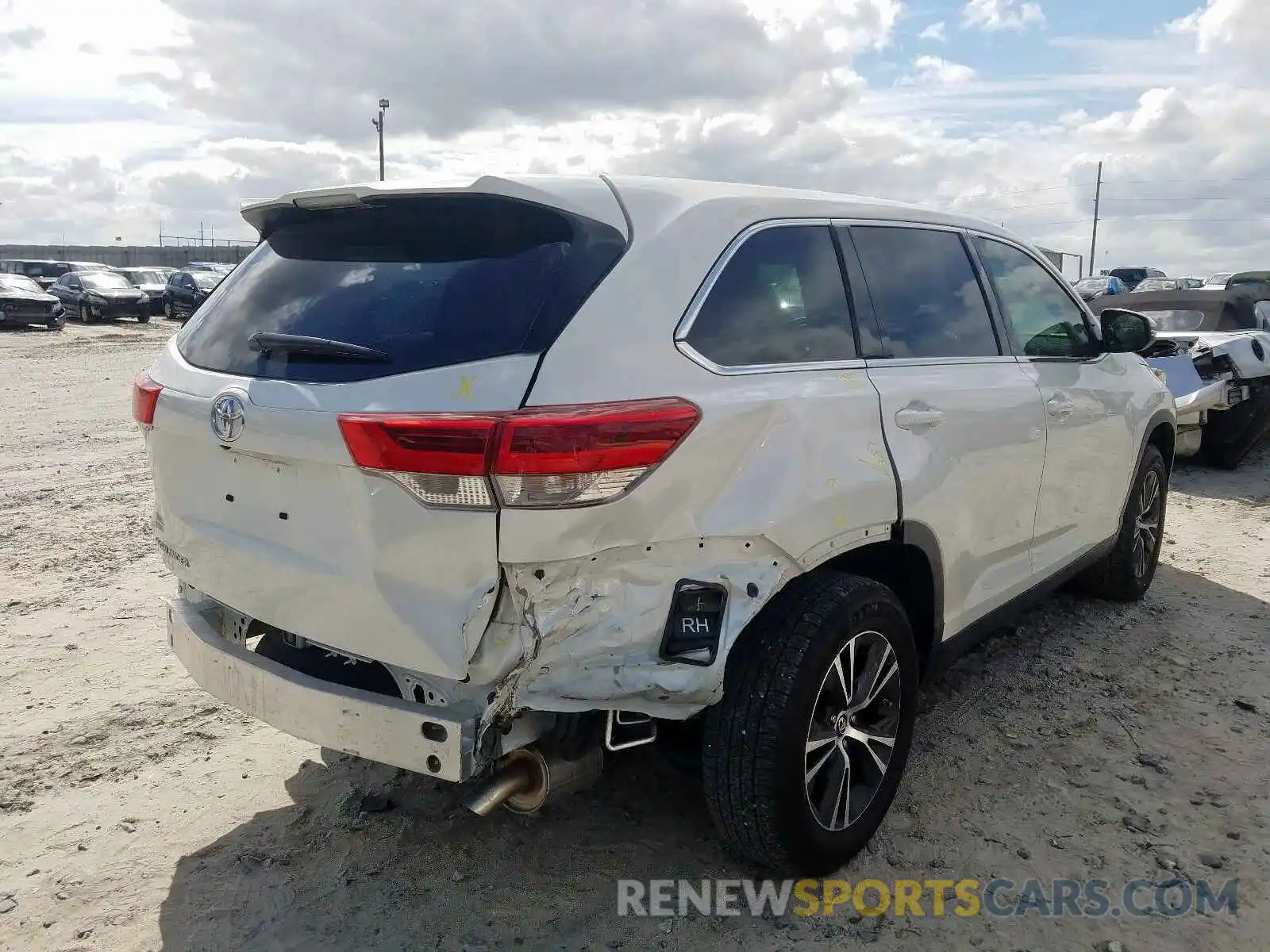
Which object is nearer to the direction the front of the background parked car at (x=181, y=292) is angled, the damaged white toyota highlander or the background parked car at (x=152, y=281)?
the damaged white toyota highlander

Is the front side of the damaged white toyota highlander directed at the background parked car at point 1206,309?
yes

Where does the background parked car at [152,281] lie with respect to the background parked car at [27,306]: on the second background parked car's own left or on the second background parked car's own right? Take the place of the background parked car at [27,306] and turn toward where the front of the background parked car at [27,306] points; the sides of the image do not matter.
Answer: on the second background parked car's own left

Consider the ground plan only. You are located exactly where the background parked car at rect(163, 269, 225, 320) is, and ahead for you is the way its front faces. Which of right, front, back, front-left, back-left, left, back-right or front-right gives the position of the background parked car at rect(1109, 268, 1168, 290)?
front-left

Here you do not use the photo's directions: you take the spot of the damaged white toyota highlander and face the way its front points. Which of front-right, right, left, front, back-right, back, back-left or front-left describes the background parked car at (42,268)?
left

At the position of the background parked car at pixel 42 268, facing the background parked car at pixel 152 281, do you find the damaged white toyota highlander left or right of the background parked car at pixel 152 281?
right

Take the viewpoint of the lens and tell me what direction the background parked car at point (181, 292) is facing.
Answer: facing the viewer and to the right of the viewer
